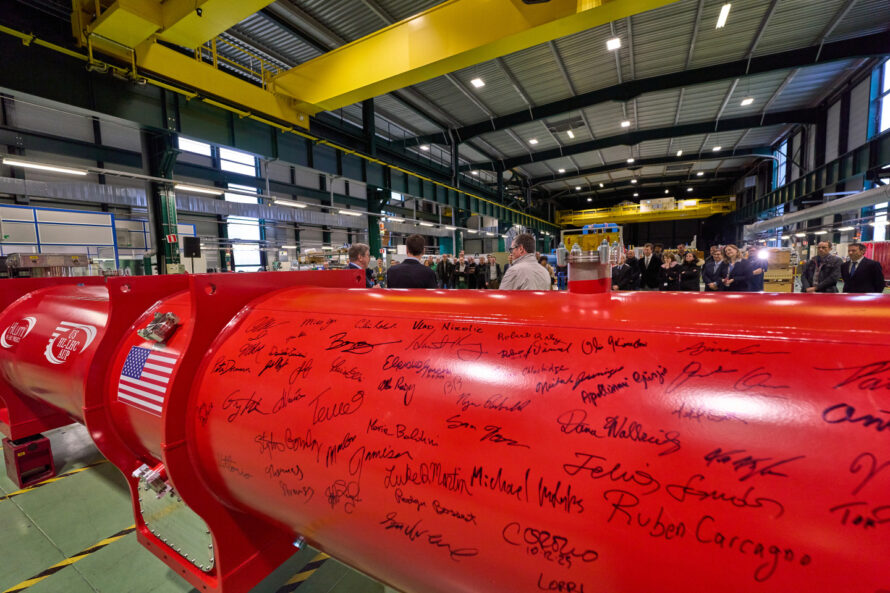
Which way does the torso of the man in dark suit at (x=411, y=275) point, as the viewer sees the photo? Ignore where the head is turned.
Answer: away from the camera

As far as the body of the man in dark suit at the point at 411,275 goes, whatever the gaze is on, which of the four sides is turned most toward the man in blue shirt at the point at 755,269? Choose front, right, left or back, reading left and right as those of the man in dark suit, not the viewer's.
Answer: right

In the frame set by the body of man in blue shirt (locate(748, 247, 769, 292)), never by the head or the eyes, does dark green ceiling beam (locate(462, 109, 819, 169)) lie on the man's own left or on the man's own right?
on the man's own right

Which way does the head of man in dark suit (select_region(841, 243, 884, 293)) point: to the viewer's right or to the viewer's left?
to the viewer's left

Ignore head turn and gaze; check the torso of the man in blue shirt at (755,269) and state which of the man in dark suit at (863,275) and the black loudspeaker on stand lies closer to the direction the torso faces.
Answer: the black loudspeaker on stand

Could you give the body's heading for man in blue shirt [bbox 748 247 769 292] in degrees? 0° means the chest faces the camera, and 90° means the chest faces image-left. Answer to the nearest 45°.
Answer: approximately 45°

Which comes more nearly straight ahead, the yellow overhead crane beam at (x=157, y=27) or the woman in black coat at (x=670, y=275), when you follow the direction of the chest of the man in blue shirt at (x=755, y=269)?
the yellow overhead crane beam
